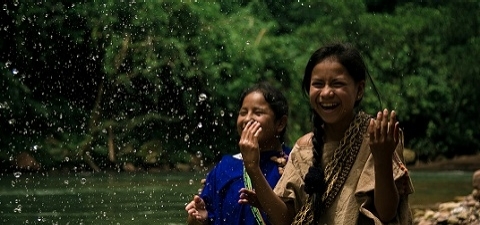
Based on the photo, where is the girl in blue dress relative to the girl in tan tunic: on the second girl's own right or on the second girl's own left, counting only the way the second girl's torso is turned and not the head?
on the second girl's own right

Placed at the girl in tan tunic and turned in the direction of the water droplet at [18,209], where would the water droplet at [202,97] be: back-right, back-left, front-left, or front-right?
front-right

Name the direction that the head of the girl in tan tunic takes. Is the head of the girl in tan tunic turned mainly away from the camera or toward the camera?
toward the camera

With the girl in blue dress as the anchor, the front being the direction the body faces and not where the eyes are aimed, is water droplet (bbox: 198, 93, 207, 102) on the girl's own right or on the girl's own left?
on the girl's own right

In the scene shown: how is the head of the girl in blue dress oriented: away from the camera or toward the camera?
toward the camera

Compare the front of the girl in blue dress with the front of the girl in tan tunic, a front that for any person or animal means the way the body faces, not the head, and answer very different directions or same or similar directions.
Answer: same or similar directions

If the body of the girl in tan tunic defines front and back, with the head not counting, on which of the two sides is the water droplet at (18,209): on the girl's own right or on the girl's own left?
on the girl's own right

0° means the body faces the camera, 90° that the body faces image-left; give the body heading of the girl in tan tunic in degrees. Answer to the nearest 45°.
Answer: approximately 45°

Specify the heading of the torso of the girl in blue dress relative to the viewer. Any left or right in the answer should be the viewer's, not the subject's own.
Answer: facing the viewer and to the left of the viewer

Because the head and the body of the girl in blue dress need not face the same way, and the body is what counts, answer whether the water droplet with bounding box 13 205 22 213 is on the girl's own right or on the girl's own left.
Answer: on the girl's own right

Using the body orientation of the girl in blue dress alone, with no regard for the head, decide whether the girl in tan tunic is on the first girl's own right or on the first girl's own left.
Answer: on the first girl's own left

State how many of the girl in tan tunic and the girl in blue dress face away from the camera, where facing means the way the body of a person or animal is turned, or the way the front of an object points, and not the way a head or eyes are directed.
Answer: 0
